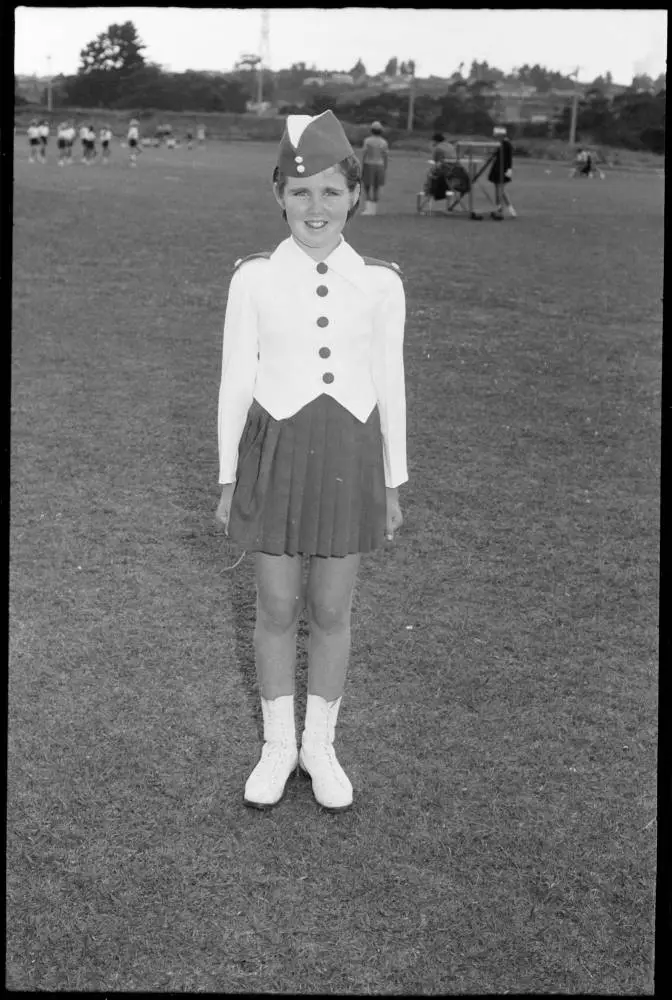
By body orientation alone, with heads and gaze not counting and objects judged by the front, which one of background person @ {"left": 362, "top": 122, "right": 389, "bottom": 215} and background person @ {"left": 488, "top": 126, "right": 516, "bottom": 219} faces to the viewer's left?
background person @ {"left": 488, "top": 126, "right": 516, "bottom": 219}

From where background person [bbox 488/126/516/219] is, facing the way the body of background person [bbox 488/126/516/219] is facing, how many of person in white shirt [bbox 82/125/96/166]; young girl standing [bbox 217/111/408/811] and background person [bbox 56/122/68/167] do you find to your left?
1

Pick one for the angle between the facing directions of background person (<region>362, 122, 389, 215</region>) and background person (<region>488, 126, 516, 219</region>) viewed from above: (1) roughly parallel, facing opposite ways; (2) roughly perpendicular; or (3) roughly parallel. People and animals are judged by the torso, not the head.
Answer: roughly perpendicular

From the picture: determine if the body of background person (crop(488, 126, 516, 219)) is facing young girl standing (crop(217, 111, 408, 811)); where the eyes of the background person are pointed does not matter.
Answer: no

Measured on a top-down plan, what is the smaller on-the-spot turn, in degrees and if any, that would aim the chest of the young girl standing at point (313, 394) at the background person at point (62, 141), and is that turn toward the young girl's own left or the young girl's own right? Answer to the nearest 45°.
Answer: approximately 180°

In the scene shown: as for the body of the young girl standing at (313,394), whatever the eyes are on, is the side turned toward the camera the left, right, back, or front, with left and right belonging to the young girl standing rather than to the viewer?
front

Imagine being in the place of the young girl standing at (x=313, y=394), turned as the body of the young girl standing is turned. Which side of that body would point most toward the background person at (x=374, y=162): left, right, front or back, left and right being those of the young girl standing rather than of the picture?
back

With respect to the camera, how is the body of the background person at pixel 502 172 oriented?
to the viewer's left
